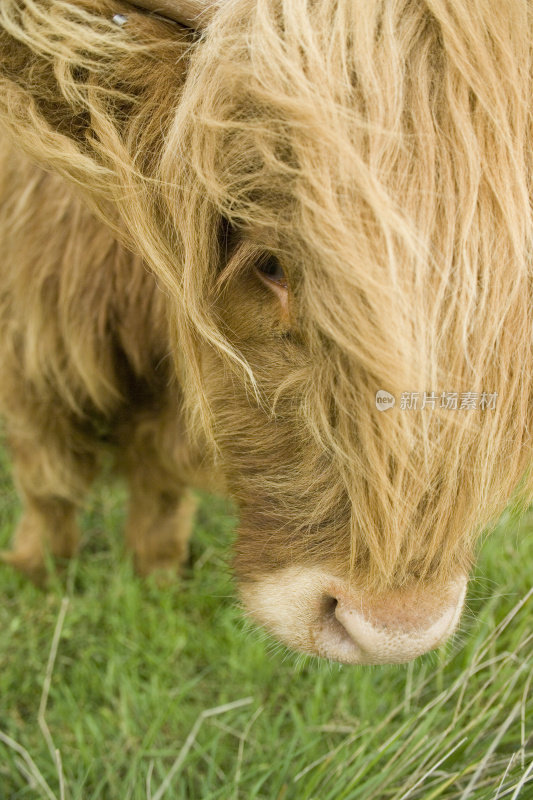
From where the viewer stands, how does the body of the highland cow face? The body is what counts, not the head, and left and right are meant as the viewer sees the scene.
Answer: facing the viewer and to the right of the viewer
